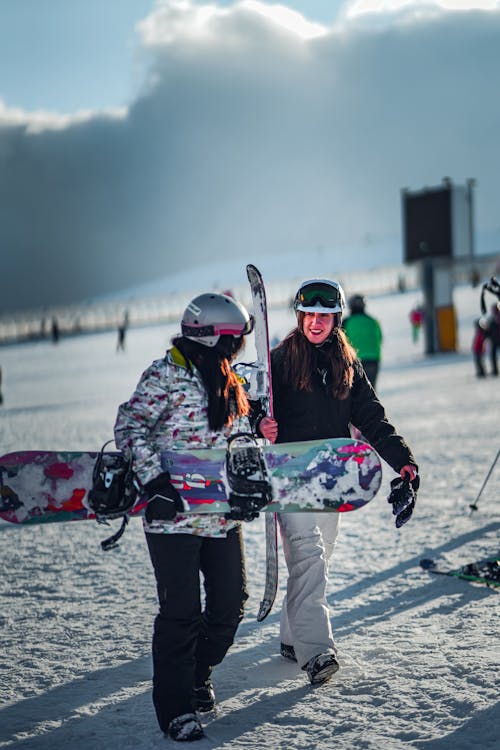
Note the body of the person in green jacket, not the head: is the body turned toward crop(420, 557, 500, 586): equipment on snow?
no

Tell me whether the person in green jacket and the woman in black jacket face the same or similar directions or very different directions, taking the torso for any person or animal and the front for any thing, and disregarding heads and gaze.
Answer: very different directions

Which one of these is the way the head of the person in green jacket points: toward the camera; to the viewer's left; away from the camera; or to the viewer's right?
away from the camera

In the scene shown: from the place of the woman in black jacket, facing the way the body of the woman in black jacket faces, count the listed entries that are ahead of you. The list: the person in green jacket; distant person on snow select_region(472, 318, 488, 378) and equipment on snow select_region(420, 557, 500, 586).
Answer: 0

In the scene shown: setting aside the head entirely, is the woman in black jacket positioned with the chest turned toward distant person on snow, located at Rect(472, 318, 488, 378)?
no

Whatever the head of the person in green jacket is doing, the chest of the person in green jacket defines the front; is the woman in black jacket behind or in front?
behind

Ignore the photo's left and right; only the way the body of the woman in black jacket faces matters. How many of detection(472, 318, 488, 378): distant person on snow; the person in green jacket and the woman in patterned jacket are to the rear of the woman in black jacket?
2

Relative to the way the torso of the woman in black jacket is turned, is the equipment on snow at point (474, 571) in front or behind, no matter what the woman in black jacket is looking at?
behind

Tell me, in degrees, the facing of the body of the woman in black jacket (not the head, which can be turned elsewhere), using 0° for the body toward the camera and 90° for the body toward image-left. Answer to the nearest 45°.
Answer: approximately 0°

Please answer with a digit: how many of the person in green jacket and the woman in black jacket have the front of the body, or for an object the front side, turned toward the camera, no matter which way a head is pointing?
1

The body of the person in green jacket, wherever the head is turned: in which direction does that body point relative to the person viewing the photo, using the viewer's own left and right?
facing away from the viewer

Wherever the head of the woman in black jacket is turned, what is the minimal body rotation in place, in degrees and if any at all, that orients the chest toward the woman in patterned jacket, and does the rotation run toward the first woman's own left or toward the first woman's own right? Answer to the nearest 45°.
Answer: approximately 45° to the first woman's own right

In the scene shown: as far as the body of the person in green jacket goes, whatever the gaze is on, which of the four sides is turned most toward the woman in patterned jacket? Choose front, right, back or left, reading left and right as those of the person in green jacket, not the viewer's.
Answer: back
